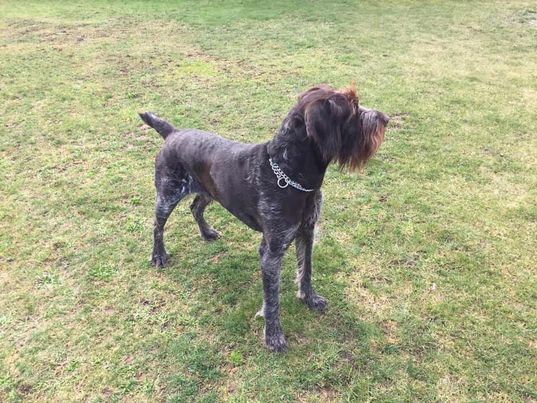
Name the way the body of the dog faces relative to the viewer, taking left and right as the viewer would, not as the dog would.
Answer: facing the viewer and to the right of the viewer
